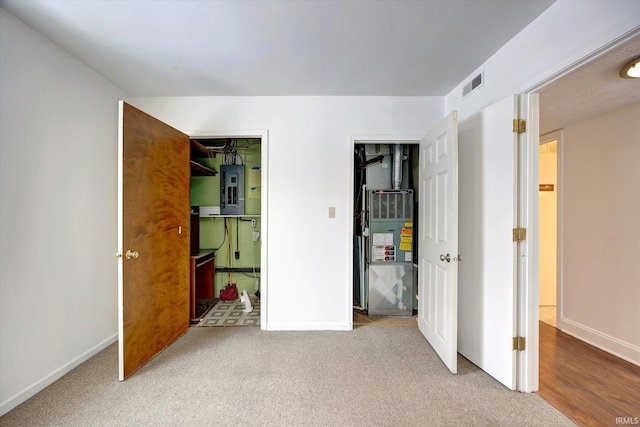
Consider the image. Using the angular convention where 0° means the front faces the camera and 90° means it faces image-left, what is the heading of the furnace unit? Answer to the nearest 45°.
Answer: approximately 0°

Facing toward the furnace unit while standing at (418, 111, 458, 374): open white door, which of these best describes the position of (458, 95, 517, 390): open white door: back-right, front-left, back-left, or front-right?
back-right

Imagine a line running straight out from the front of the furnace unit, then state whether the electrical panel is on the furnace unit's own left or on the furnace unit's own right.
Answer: on the furnace unit's own right

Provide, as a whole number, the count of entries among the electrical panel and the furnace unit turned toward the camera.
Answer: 2

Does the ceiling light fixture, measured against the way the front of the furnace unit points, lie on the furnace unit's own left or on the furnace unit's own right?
on the furnace unit's own left

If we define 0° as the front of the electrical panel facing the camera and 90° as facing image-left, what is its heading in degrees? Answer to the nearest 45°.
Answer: approximately 0°

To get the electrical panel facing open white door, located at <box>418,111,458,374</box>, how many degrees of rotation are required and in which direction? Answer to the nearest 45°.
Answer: approximately 45° to its left

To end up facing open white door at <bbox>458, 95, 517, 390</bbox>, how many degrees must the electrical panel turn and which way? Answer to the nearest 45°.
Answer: approximately 45° to its left

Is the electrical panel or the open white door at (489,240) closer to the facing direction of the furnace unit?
the open white door

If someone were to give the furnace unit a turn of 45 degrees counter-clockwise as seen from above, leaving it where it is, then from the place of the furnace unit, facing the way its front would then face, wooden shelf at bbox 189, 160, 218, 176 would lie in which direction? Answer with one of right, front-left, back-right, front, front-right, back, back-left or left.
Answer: back-right
